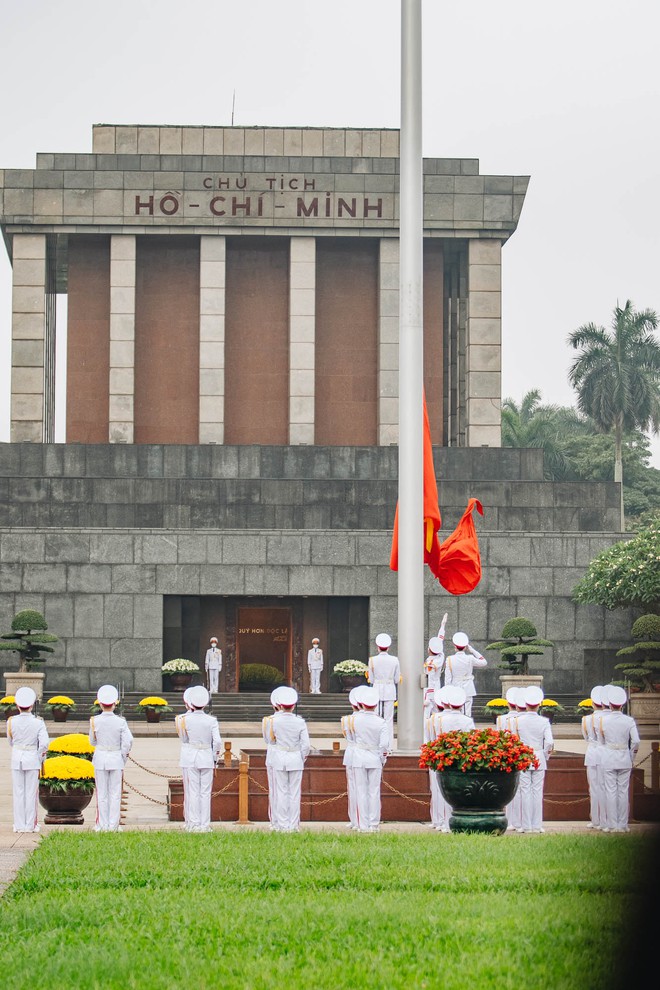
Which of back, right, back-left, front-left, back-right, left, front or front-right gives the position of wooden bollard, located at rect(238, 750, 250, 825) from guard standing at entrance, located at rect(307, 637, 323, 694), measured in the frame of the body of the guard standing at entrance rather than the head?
front

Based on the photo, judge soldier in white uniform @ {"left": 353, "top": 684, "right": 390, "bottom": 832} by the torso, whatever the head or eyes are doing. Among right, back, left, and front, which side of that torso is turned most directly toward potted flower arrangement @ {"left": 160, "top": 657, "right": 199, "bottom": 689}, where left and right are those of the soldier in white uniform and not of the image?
front

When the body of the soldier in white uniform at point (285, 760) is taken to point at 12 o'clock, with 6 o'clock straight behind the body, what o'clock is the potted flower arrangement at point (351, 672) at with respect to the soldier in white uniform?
The potted flower arrangement is roughly at 12 o'clock from the soldier in white uniform.

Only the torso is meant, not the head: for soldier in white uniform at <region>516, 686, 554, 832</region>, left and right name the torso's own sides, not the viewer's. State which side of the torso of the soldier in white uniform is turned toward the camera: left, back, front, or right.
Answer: back

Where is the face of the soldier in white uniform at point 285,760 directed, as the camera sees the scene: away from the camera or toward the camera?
away from the camera

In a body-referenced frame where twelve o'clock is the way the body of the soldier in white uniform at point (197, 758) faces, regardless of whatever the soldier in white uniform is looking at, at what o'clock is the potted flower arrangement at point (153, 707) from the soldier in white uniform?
The potted flower arrangement is roughly at 12 o'clock from the soldier in white uniform.

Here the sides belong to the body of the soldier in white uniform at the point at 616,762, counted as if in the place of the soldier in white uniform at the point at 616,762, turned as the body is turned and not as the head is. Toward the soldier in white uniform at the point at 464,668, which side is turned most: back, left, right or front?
front

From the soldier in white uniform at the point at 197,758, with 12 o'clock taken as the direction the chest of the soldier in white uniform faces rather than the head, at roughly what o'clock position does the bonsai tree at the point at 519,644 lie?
The bonsai tree is roughly at 1 o'clock from the soldier in white uniform.

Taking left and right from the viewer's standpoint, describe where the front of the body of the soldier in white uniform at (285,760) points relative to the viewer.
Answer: facing away from the viewer

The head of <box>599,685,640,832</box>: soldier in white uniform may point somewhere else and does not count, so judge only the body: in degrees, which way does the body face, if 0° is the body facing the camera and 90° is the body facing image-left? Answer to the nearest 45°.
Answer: approximately 180°

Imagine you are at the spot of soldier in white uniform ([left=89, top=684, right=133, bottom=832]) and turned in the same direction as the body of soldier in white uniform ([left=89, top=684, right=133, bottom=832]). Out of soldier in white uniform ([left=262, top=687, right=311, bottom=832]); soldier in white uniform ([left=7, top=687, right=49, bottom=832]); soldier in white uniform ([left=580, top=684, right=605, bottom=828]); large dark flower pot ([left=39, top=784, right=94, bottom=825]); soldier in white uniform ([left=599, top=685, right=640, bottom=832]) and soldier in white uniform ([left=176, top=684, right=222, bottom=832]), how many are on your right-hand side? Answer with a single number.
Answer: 4

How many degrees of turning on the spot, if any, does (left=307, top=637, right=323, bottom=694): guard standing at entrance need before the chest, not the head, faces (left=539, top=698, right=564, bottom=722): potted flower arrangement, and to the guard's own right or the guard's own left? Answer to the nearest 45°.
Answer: approximately 45° to the guard's own left

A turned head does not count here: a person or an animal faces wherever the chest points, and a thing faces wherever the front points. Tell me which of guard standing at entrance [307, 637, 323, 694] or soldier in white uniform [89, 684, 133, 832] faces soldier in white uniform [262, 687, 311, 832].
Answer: the guard standing at entrance

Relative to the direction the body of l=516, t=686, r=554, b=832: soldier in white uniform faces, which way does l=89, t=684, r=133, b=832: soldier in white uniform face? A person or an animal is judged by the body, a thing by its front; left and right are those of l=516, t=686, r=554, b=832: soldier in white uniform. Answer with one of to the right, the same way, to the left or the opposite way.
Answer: the same way

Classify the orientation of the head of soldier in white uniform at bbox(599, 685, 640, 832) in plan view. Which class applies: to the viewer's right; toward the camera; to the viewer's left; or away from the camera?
away from the camera

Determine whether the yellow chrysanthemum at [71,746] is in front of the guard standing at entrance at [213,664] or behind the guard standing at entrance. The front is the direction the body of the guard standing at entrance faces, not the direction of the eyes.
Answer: in front

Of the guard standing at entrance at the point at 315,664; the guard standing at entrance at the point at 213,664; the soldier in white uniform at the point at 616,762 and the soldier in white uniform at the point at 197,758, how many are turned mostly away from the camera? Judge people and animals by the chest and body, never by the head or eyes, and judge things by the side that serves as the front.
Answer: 2

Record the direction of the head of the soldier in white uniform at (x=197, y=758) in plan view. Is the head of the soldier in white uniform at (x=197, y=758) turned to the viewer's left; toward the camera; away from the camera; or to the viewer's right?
away from the camera

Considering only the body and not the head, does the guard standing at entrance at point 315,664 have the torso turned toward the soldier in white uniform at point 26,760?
yes
